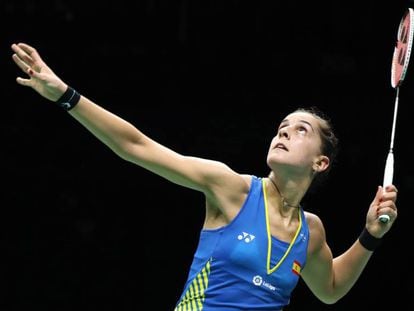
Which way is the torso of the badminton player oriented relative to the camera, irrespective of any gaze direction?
toward the camera

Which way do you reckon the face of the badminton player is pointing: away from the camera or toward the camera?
toward the camera
